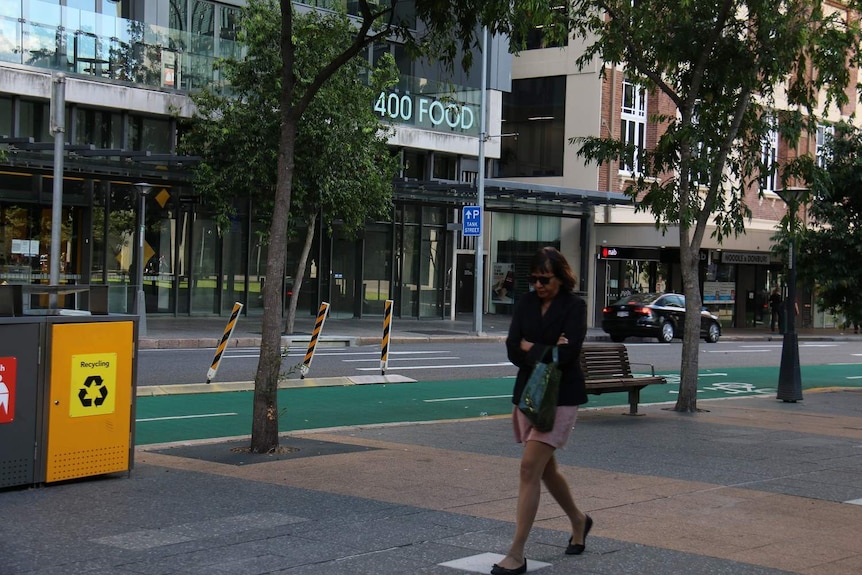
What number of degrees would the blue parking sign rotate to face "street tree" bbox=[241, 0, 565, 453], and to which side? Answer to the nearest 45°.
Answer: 0° — it already faces it

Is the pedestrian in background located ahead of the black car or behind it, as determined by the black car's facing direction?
ahead

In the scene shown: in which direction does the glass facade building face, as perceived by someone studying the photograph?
facing the viewer and to the right of the viewer

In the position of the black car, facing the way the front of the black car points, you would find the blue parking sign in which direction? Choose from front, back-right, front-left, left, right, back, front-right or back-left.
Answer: back

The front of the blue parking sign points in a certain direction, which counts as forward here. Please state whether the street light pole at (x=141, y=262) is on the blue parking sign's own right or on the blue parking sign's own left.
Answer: on the blue parking sign's own right

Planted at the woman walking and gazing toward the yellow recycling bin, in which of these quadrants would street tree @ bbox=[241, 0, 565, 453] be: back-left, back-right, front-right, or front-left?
front-right

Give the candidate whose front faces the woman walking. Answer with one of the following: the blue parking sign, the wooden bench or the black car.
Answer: the blue parking sign

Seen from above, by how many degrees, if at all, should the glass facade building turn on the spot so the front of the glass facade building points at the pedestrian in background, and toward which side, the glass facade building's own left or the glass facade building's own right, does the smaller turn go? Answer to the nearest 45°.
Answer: approximately 90° to the glass facade building's own left

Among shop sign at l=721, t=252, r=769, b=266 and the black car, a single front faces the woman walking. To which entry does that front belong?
the shop sign

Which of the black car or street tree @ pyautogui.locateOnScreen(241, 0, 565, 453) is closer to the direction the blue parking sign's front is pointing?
the street tree

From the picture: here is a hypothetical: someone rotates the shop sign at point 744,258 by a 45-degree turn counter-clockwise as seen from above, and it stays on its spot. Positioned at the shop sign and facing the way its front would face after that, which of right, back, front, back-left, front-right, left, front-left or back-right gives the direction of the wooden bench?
front-right

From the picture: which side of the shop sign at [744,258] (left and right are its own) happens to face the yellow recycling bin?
front

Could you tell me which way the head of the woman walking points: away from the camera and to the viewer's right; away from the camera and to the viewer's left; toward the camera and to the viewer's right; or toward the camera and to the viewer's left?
toward the camera and to the viewer's left

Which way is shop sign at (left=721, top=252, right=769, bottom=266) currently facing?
toward the camera

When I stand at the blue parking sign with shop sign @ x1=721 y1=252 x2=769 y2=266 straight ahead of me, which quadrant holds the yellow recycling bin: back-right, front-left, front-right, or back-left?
back-right

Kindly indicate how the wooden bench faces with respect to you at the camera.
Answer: facing the viewer and to the right of the viewer
